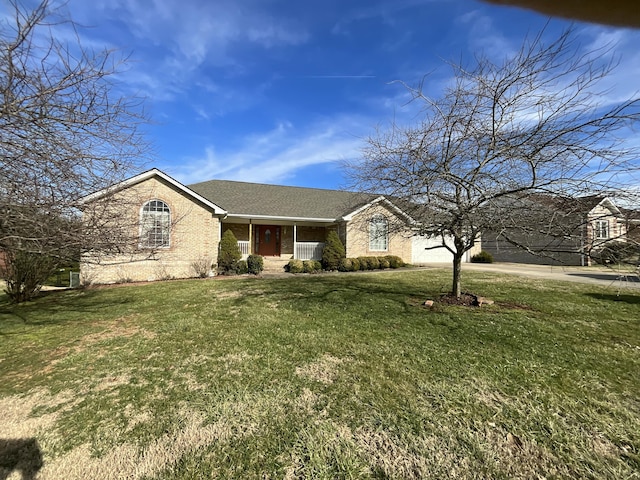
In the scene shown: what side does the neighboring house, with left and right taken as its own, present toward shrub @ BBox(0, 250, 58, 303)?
right
